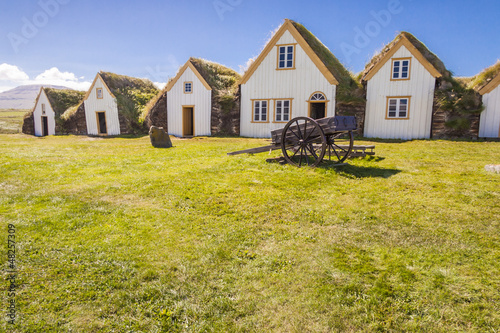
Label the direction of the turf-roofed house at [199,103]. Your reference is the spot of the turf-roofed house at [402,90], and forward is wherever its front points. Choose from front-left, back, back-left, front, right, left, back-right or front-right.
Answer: right

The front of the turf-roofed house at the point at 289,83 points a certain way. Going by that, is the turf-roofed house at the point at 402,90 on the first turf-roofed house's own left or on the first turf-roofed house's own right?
on the first turf-roofed house's own left

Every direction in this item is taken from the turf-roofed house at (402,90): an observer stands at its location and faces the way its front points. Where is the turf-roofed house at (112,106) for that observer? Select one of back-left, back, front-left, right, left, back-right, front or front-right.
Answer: right

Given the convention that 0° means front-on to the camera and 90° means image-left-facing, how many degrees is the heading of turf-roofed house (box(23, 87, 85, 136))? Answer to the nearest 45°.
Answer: approximately 45°

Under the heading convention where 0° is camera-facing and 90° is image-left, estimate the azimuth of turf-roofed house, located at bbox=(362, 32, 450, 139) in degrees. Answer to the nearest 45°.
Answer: approximately 0°

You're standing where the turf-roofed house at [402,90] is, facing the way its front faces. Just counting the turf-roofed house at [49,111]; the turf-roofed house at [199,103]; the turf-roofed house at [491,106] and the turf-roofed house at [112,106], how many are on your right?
3

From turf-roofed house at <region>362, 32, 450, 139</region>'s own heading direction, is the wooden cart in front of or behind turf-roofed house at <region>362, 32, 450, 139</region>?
in front

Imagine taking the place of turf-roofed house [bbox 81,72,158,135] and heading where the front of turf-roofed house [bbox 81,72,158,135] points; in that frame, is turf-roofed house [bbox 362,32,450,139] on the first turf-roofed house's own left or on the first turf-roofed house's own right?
on the first turf-roofed house's own left
